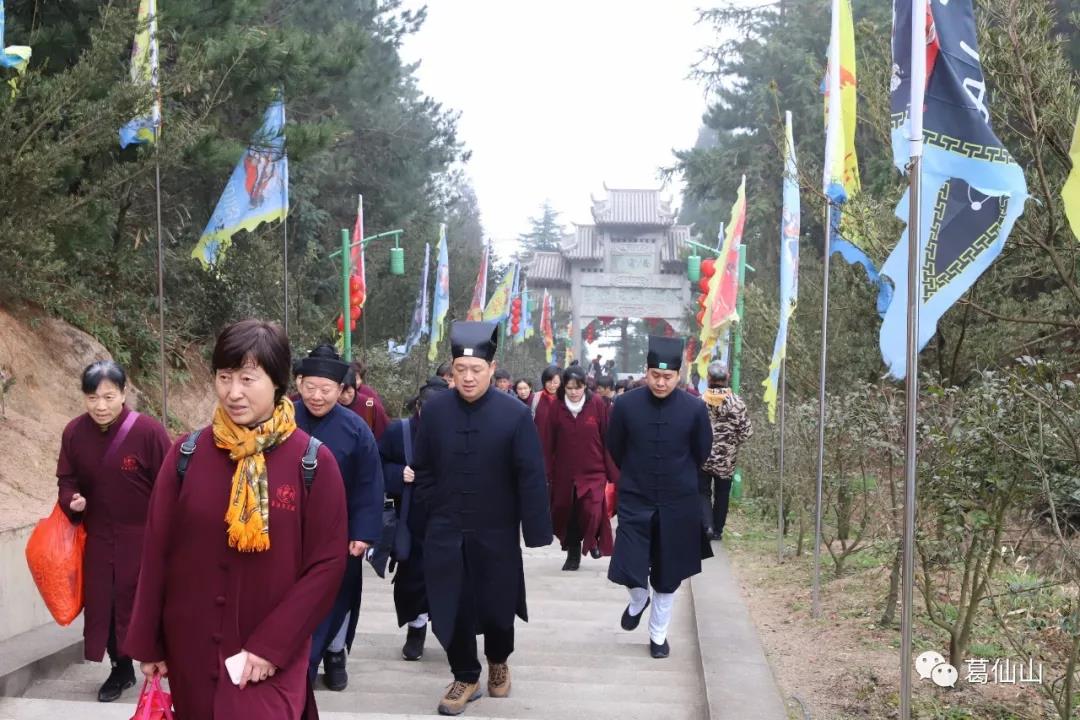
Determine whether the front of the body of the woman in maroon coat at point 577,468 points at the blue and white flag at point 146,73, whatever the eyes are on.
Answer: no

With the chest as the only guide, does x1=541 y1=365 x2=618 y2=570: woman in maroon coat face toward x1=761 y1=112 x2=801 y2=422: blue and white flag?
no

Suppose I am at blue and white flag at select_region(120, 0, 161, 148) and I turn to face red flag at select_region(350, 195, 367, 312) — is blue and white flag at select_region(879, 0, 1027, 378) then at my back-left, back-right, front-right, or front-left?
back-right

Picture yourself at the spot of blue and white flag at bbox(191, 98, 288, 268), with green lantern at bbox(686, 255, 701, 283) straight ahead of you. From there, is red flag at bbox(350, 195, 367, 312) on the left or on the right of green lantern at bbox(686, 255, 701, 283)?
left

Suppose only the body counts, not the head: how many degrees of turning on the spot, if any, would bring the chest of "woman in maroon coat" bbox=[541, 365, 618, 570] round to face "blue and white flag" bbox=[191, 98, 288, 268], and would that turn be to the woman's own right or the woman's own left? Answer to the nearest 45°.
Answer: approximately 135° to the woman's own right

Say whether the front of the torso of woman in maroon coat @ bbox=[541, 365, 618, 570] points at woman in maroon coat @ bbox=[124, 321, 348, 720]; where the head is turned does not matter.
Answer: yes

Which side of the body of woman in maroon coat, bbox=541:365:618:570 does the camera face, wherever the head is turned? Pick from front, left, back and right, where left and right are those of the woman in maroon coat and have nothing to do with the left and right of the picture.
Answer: front

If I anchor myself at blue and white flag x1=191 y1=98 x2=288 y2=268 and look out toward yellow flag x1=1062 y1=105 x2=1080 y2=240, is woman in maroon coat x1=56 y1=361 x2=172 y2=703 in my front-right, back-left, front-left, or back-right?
front-right

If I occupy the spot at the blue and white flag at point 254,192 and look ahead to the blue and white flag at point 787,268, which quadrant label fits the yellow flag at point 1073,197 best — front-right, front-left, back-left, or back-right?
front-right

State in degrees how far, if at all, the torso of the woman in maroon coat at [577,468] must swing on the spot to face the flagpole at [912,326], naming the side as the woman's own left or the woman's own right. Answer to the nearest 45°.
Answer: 0° — they already face it

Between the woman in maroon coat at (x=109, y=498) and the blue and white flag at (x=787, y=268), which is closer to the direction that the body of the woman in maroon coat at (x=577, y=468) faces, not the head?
the woman in maroon coat

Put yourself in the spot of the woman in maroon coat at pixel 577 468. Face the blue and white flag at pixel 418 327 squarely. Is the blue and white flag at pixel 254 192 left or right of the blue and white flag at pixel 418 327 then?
left

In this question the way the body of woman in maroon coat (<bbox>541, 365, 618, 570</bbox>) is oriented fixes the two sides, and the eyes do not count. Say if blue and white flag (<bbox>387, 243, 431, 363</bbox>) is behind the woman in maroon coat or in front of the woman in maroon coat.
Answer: behind

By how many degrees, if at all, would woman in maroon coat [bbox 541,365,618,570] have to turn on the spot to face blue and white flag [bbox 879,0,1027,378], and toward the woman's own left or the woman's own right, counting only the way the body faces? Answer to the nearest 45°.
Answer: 0° — they already face it

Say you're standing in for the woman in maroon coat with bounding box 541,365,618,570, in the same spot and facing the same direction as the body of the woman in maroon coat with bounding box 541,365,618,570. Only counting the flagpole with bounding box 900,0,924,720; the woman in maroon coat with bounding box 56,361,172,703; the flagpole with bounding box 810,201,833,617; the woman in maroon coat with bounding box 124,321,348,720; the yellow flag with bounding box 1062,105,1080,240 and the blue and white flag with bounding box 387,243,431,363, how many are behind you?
1

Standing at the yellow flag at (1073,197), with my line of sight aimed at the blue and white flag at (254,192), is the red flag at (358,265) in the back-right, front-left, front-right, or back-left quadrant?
front-right

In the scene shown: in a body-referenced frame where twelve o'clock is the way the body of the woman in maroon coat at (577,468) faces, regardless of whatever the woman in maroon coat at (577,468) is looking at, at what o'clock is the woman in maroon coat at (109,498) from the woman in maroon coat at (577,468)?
the woman in maroon coat at (109,498) is roughly at 1 o'clock from the woman in maroon coat at (577,468).

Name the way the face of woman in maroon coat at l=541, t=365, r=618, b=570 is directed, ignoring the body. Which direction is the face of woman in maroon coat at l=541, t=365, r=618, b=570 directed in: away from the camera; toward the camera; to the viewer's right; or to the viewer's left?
toward the camera

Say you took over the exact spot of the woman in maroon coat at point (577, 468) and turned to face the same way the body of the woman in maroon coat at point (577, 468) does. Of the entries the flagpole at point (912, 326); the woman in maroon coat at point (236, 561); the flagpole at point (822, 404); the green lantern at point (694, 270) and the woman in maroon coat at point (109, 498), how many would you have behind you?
1

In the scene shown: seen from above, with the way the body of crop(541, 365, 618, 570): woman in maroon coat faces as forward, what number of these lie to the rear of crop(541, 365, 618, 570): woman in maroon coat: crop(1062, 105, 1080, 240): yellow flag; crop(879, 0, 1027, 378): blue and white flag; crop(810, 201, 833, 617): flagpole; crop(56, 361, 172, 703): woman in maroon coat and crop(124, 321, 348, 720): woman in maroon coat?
0
